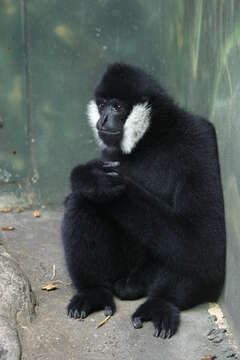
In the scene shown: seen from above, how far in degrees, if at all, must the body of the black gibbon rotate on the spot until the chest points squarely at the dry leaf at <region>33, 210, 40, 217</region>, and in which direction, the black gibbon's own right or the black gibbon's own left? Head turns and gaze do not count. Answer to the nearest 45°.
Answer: approximately 90° to the black gibbon's own right

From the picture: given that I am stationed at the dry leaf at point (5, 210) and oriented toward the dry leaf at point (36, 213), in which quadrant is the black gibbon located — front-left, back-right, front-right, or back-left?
front-right

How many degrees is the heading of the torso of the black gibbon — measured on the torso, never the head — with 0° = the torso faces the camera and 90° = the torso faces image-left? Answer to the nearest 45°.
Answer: approximately 45°

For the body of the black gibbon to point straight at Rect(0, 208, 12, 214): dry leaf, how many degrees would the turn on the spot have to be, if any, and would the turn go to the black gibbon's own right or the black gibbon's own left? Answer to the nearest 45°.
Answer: approximately 90° to the black gibbon's own right

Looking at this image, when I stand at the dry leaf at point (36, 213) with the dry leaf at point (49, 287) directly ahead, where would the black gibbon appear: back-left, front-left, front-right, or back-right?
front-left
